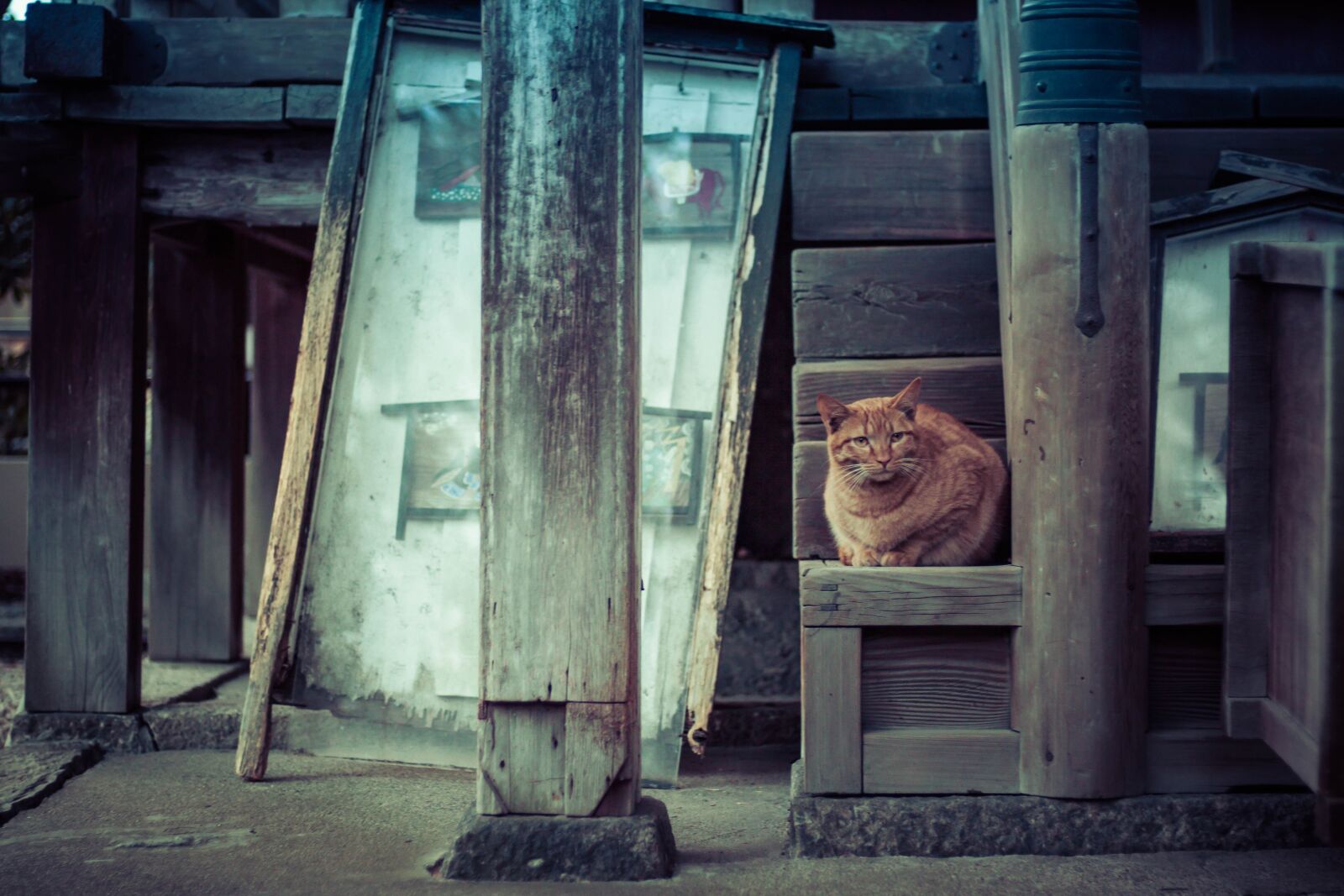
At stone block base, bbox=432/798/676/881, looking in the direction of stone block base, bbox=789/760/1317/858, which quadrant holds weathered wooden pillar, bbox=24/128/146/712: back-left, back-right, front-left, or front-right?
back-left

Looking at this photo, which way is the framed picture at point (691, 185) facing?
toward the camera

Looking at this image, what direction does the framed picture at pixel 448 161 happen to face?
toward the camera

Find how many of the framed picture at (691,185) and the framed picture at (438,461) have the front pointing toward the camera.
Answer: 2

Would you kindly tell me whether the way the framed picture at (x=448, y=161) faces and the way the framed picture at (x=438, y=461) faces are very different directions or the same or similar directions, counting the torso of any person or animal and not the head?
same or similar directions

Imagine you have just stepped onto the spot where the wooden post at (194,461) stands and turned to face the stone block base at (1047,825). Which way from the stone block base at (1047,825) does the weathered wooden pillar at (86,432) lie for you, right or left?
right

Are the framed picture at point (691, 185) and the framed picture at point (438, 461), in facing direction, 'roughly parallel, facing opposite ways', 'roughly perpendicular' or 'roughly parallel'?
roughly parallel

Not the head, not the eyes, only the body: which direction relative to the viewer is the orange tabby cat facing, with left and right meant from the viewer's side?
facing the viewer and to the left of the viewer

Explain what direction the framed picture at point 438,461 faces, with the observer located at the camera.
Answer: facing the viewer

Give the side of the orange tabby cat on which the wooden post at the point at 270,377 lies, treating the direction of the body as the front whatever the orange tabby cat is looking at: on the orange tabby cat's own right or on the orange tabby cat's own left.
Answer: on the orange tabby cat's own right

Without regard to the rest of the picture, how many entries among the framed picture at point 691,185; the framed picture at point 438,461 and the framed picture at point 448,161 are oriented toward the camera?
3

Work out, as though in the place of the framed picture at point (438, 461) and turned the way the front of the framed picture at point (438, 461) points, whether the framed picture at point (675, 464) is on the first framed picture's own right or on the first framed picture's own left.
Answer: on the first framed picture's own left

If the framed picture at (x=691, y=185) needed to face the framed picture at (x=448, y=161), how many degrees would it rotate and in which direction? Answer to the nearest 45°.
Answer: approximately 90° to its right
